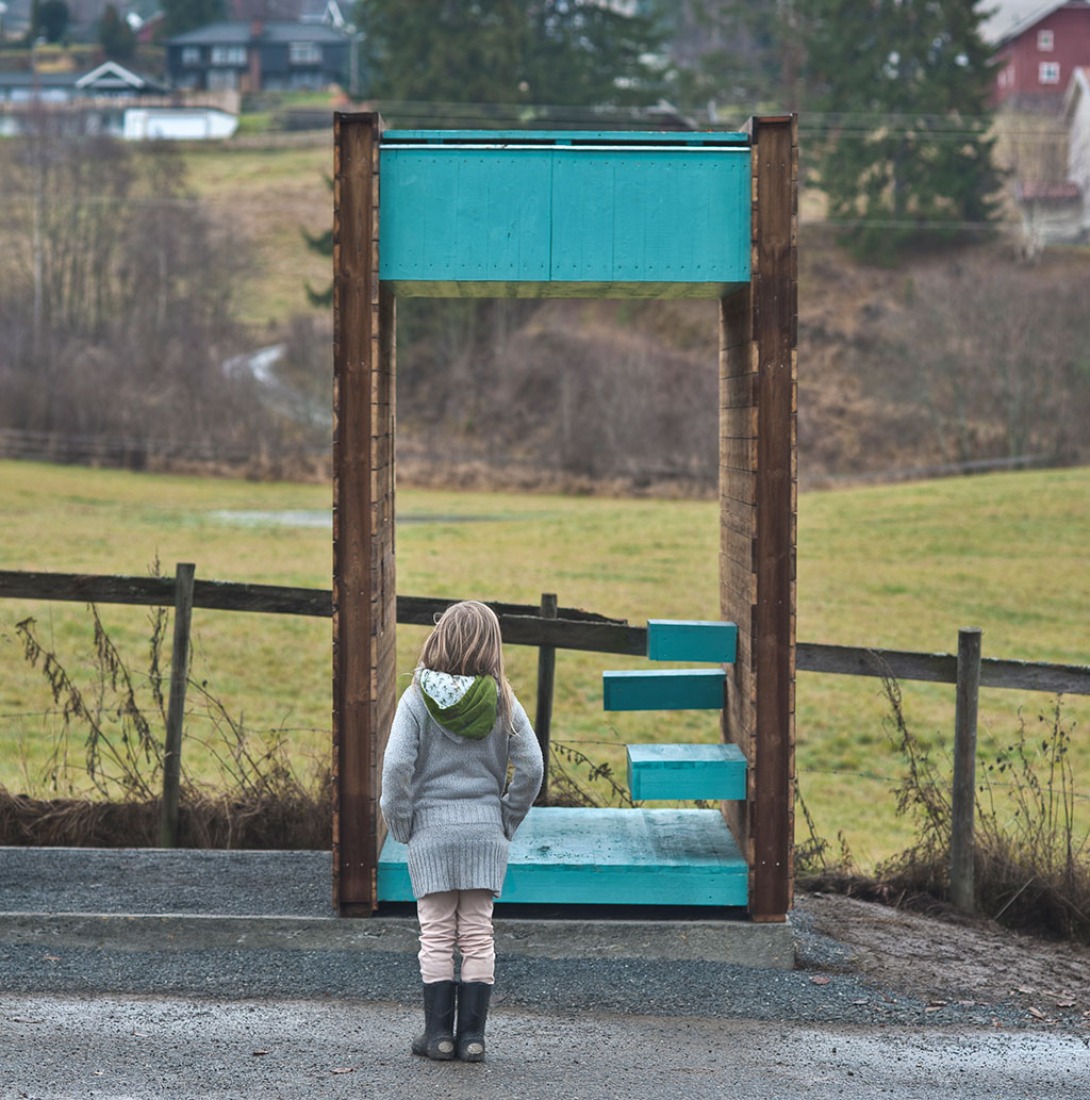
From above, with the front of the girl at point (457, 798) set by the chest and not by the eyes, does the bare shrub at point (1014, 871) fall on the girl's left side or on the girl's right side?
on the girl's right side

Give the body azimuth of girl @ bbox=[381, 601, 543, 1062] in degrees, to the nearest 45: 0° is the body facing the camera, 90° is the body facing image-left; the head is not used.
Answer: approximately 180°
